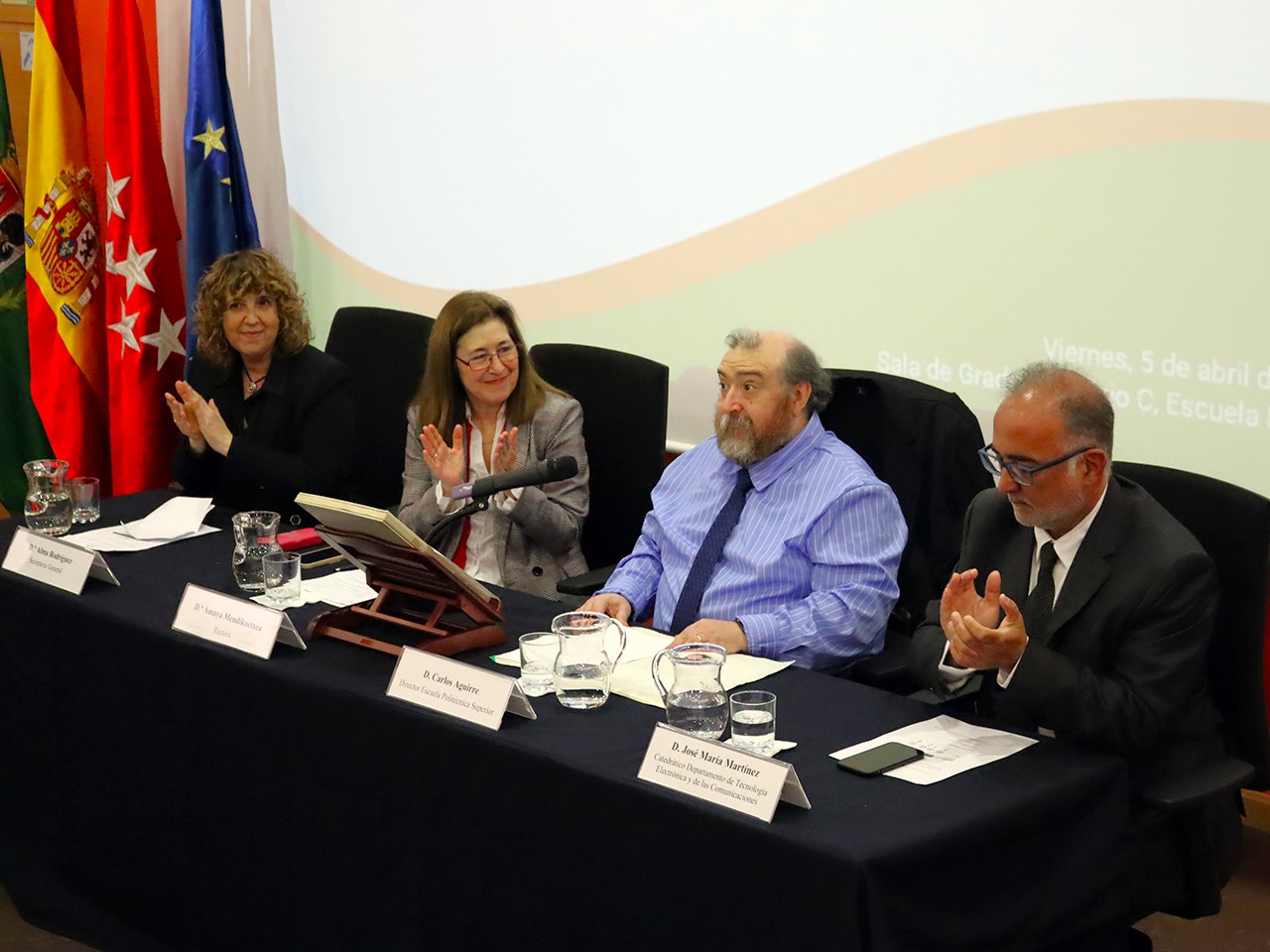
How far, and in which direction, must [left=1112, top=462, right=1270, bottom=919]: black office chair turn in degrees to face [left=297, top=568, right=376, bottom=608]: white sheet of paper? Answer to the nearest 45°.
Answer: approximately 45° to its right

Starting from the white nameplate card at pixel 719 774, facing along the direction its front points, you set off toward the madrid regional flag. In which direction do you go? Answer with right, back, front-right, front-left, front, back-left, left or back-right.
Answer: right

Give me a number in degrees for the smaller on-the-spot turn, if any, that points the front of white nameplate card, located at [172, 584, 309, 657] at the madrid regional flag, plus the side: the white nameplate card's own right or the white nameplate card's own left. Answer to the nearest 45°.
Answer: approximately 135° to the white nameplate card's own right

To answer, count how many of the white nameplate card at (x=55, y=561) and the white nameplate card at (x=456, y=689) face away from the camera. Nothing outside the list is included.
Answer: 0

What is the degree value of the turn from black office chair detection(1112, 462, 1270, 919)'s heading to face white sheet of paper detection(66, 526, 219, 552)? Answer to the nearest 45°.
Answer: approximately 45° to its right

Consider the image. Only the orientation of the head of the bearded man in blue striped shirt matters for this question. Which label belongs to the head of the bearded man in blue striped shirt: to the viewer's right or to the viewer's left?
to the viewer's left

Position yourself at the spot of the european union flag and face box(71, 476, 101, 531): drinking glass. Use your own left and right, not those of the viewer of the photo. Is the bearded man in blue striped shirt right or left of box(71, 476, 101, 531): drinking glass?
left

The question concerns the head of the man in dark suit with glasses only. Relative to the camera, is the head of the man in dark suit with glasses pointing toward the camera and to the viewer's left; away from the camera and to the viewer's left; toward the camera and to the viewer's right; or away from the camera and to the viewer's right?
toward the camera and to the viewer's left

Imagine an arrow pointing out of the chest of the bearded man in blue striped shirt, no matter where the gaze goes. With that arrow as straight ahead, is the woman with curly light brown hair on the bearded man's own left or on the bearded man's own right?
on the bearded man's own right

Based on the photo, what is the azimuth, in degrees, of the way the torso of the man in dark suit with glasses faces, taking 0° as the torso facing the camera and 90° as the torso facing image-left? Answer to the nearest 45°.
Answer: approximately 45°

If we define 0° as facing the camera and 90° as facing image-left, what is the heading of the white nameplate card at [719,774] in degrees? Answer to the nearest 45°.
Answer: approximately 45°
